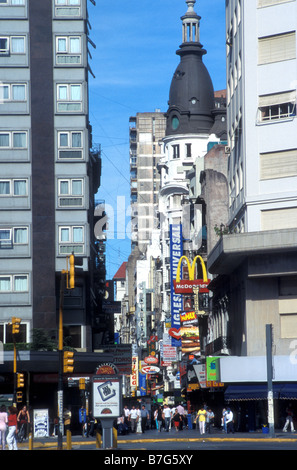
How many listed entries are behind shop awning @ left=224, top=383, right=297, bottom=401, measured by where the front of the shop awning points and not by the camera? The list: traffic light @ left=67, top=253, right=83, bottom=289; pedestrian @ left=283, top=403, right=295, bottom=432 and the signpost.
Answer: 0

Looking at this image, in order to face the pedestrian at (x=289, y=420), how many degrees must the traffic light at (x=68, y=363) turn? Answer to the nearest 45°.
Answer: approximately 45° to its left

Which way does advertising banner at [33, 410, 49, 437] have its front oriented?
toward the camera

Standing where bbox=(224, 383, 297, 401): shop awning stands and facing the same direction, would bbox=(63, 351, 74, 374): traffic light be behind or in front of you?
in front
